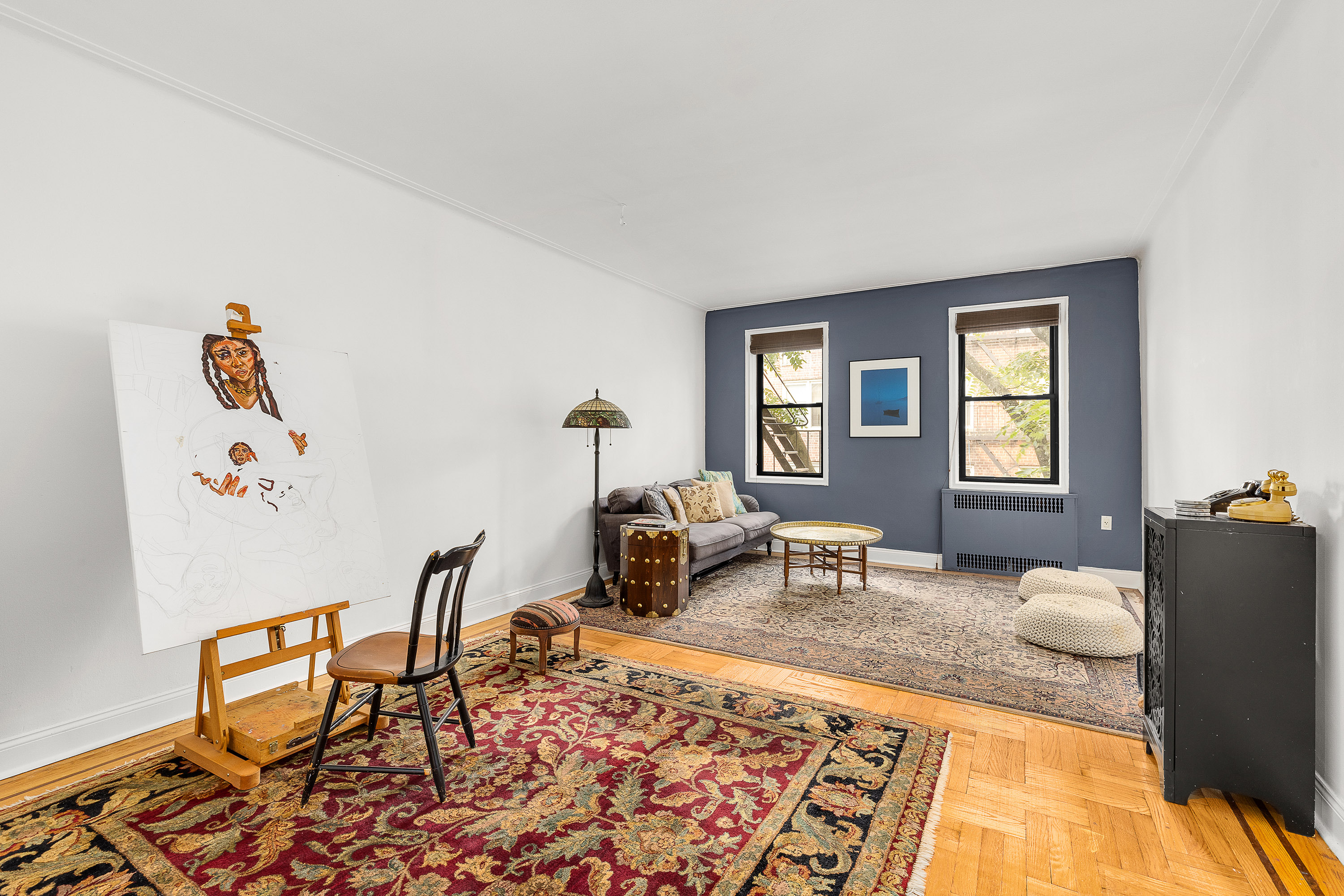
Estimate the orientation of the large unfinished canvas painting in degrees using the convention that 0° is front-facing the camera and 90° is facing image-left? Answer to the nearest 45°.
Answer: approximately 315°

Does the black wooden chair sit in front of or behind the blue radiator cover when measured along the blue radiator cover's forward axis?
in front

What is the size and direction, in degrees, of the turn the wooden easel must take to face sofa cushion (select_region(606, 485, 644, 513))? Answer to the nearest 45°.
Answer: approximately 90° to its left

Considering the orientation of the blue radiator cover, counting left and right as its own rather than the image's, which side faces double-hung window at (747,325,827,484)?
right

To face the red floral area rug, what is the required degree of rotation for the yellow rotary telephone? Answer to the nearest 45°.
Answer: approximately 45° to its left

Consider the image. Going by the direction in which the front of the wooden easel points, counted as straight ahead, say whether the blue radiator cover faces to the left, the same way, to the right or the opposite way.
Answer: to the right

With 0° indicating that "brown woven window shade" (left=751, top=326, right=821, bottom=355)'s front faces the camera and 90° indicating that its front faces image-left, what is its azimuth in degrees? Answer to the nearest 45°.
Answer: approximately 0°

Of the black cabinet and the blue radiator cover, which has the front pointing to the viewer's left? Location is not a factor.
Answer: the black cabinet

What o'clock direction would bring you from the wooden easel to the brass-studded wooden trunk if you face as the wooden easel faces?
The brass-studded wooden trunk is roughly at 10 o'clock from the wooden easel.

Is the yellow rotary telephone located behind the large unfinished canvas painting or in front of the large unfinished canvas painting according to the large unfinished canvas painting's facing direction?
in front

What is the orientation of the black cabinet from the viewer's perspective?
to the viewer's left

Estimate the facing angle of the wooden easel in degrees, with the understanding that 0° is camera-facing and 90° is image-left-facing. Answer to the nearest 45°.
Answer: approximately 315°
